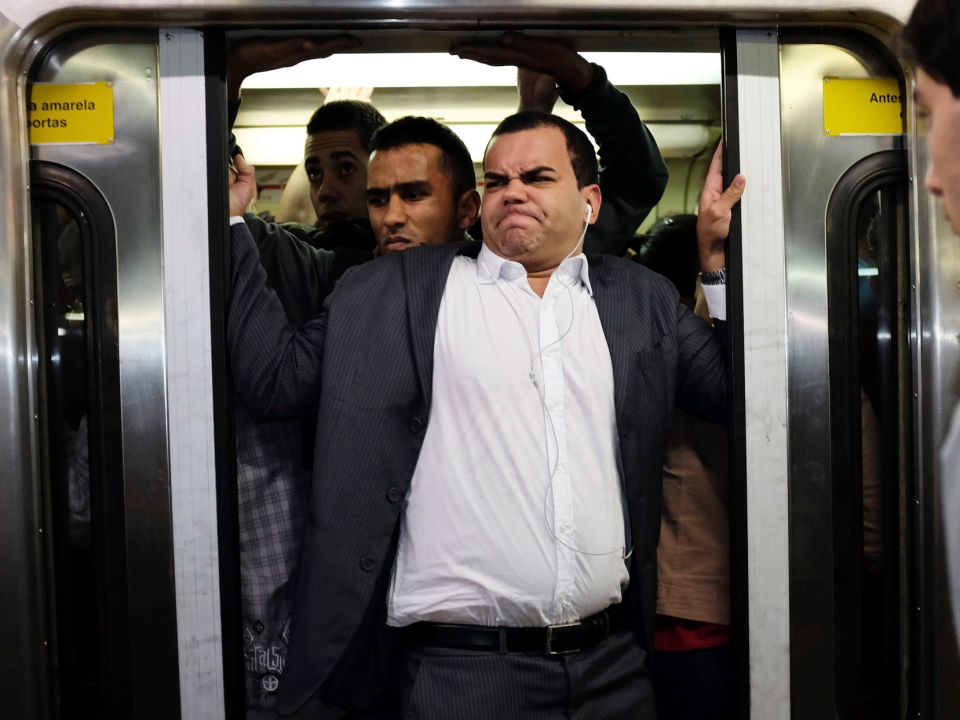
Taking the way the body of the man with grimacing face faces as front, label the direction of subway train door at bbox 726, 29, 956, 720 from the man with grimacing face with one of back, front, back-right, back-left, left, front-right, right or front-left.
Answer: left

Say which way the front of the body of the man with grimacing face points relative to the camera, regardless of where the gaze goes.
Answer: toward the camera

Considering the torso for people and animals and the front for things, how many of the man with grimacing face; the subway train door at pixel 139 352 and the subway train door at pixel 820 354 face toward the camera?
3

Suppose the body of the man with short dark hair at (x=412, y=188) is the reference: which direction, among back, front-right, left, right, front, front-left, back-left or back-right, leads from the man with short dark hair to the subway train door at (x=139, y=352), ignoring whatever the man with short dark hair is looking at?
front

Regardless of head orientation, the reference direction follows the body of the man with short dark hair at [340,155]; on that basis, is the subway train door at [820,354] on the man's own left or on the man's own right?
on the man's own left

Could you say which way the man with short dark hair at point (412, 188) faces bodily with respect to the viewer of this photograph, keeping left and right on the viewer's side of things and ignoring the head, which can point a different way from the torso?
facing the viewer and to the left of the viewer

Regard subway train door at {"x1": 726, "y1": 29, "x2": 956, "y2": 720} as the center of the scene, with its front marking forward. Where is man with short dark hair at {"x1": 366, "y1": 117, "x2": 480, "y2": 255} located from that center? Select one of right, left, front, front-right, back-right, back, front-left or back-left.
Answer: right

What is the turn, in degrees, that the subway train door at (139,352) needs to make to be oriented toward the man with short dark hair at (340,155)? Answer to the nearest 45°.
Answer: approximately 135° to its left

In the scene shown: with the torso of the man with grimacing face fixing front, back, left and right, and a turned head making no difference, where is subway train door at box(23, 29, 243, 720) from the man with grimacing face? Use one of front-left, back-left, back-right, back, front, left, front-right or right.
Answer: right

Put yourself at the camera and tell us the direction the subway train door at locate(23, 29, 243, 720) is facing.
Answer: facing the viewer

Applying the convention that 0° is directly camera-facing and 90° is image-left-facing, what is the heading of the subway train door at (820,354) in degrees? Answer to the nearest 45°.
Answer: approximately 0°
